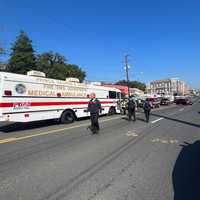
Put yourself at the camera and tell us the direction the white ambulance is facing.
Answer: facing away from the viewer and to the right of the viewer

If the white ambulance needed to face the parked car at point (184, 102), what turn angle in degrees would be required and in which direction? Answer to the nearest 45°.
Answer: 0° — it already faces it
